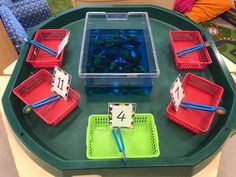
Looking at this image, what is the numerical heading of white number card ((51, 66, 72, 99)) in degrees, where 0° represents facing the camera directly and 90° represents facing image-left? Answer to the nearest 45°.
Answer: approximately 45°

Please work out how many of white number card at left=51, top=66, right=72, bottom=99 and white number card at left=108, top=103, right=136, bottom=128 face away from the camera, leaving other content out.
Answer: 0
